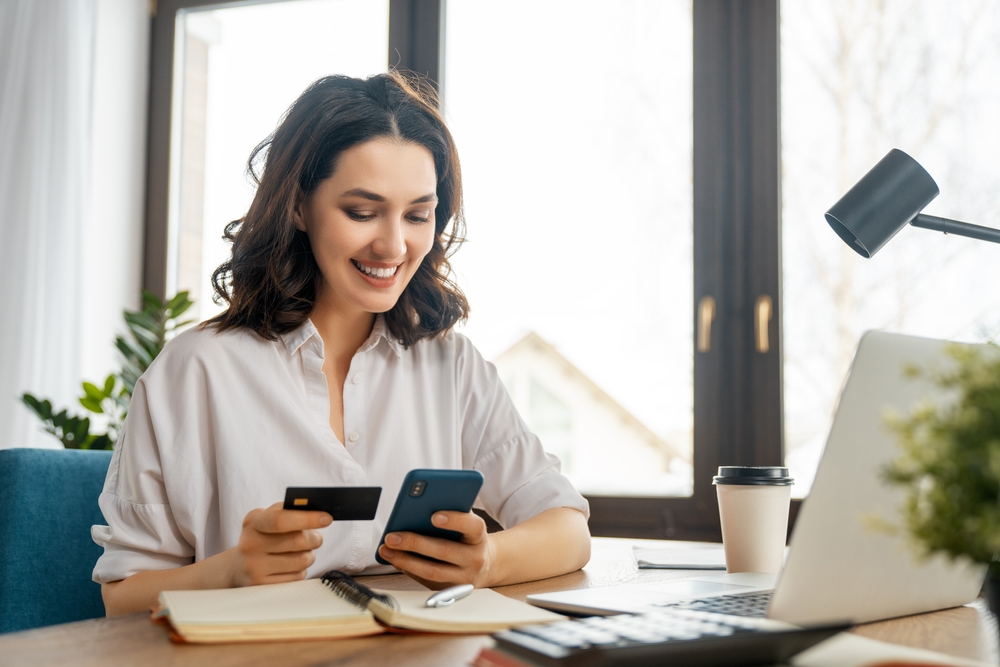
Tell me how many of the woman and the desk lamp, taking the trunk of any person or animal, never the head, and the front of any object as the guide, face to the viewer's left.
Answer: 1

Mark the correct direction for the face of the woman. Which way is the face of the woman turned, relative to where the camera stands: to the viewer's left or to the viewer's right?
to the viewer's right

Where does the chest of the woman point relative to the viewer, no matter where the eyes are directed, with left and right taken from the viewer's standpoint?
facing the viewer and to the right of the viewer

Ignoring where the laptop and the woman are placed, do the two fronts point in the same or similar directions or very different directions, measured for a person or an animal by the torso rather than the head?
very different directions

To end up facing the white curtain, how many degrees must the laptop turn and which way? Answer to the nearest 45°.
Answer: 0° — it already faces it

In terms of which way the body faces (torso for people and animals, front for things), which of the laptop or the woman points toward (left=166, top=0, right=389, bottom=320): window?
the laptop

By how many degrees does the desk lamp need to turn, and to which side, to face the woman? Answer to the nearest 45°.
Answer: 0° — it already faces them

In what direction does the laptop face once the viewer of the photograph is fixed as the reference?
facing away from the viewer and to the left of the viewer

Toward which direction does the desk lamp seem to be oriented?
to the viewer's left

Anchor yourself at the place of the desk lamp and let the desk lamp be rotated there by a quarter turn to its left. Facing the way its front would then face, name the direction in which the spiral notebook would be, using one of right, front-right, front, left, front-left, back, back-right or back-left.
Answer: front-right

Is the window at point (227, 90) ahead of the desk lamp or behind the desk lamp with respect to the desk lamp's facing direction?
ahead
